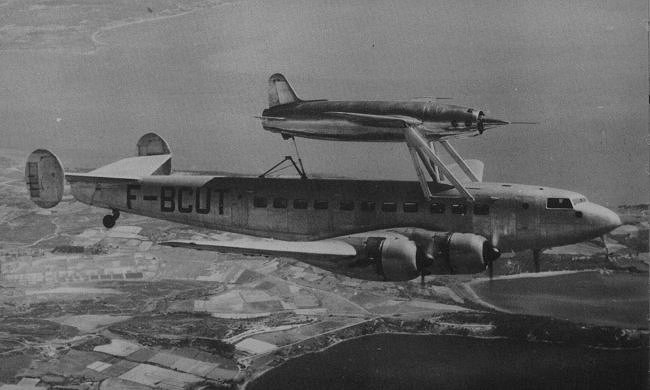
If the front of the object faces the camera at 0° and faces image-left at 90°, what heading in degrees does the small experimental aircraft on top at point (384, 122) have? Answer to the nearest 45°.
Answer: approximately 270°
